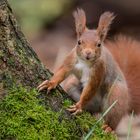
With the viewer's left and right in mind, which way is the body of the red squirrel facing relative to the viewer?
facing the viewer and to the left of the viewer
